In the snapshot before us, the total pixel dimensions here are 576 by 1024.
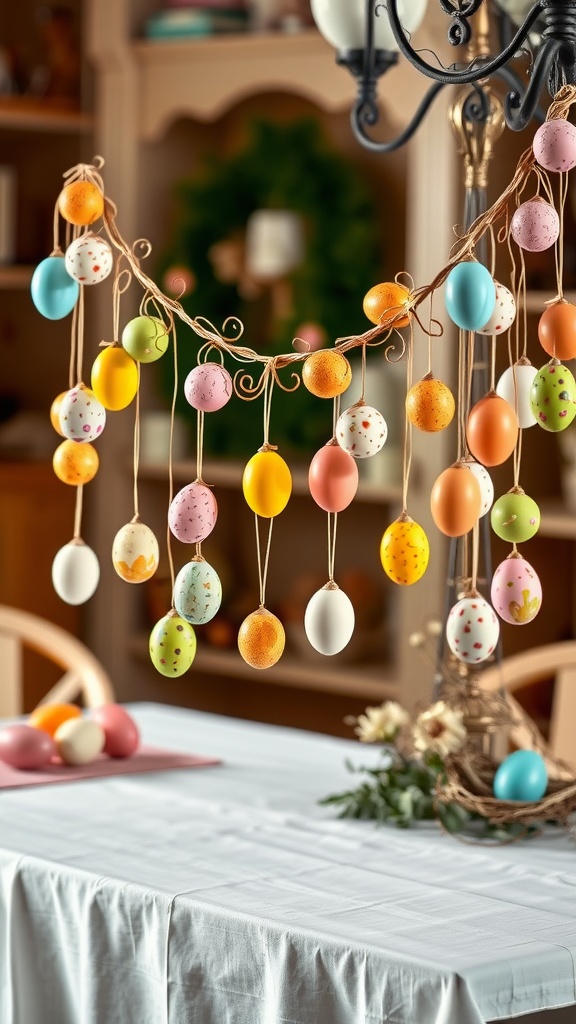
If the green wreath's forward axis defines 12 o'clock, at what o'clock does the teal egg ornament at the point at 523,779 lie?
The teal egg ornament is roughly at 12 o'clock from the green wreath.

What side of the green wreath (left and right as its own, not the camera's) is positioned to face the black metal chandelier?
front

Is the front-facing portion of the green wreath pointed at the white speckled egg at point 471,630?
yes

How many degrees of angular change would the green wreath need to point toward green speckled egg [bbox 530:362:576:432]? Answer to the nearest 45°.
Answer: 0° — it already faces it

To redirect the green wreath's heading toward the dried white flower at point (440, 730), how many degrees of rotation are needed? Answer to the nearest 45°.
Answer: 0° — it already faces it

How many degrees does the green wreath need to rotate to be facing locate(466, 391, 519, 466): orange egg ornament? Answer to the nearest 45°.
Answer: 0° — it already faces it

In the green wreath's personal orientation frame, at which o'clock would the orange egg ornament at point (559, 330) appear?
The orange egg ornament is roughly at 12 o'clock from the green wreath.

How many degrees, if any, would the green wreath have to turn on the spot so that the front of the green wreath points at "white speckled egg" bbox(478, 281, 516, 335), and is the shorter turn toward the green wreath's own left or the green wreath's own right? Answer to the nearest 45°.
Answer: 0° — it already faces it

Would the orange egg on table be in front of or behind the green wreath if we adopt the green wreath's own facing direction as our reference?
in front

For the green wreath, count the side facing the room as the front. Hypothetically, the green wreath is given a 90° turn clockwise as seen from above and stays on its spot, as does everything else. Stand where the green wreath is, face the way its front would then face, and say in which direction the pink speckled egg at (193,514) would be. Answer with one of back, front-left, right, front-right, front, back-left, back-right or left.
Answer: left

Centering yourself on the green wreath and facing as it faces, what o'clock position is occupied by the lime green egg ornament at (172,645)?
The lime green egg ornament is roughly at 12 o'clock from the green wreath.

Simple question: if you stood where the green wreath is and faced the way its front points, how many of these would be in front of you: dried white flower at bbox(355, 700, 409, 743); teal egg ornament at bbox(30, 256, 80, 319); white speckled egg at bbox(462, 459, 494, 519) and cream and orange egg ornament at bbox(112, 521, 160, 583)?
4

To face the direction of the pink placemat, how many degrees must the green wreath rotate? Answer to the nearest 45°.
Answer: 0° — it already faces it

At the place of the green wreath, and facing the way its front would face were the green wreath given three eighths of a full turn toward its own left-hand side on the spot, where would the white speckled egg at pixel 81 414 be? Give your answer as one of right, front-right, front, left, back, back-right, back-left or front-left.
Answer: back-right

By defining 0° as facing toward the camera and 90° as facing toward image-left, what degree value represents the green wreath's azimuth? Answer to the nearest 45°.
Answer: approximately 0°

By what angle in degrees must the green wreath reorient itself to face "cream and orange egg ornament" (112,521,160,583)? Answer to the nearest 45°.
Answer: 0° — it already faces it
